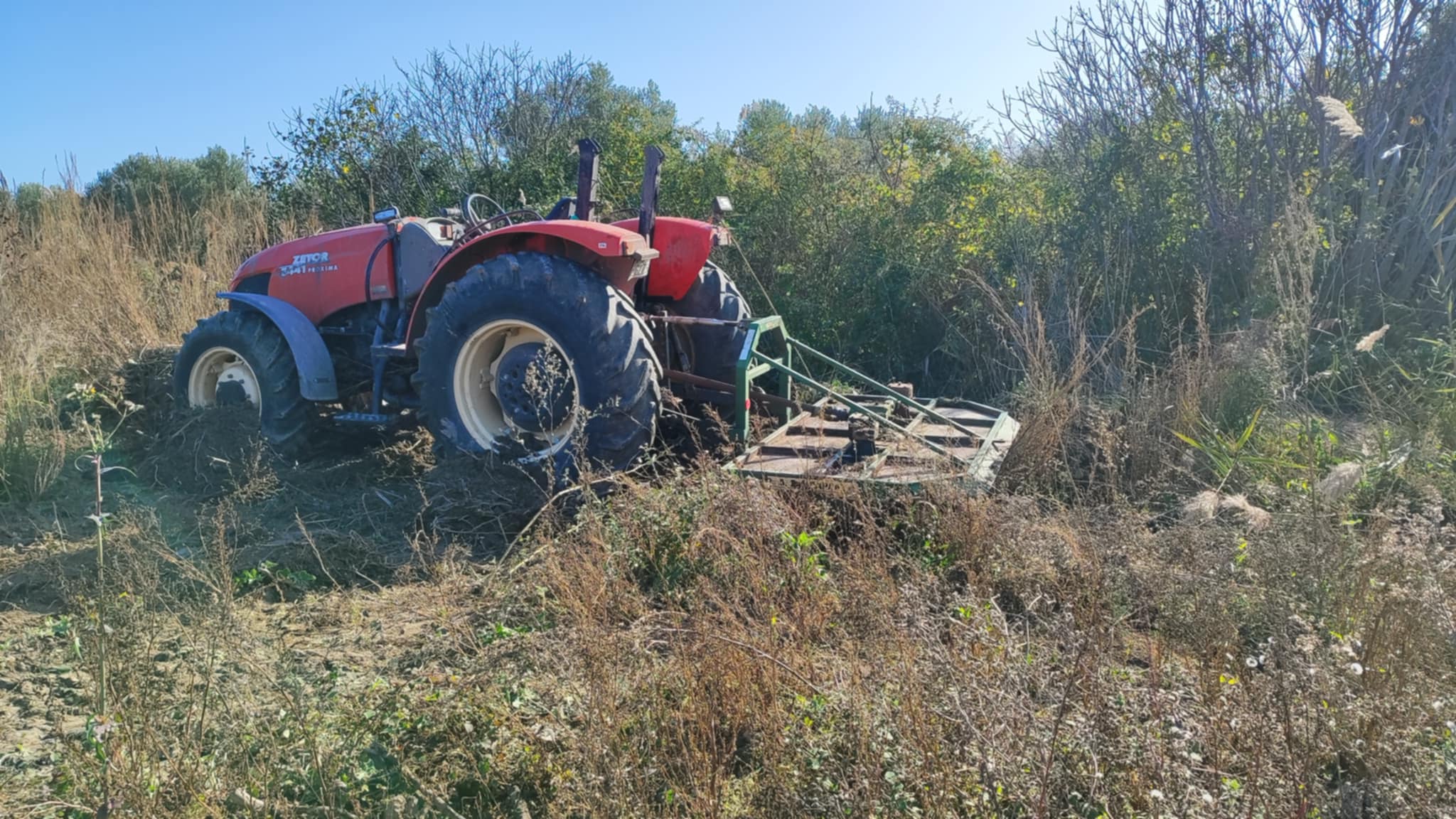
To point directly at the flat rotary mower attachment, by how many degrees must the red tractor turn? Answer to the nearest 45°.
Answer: approximately 180°

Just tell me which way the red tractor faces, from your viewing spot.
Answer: facing away from the viewer and to the left of the viewer

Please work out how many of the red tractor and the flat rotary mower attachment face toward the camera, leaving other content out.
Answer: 0

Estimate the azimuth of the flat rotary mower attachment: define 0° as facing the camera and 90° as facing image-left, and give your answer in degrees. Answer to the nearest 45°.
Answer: approximately 90°
